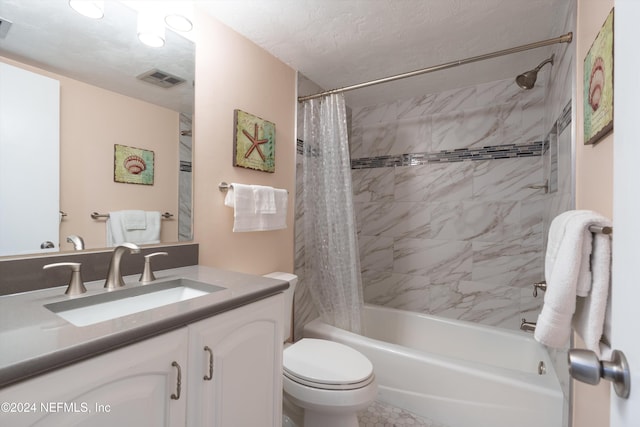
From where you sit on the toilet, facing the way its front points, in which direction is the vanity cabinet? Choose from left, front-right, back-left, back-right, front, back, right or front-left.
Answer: right

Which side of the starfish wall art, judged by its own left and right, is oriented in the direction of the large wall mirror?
right

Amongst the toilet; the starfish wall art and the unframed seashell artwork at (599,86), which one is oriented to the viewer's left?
the unframed seashell artwork

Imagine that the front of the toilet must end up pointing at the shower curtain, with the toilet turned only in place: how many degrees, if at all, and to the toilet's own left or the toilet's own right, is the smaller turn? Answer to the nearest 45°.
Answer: approximately 135° to the toilet's own left

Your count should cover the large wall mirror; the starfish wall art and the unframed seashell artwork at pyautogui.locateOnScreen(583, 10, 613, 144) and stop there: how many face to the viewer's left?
1

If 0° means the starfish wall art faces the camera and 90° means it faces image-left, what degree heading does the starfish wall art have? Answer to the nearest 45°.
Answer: approximately 315°

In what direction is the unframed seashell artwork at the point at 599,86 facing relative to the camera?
to the viewer's left

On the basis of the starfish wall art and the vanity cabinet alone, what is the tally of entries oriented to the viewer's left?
0

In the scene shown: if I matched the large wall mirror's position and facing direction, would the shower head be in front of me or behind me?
in front

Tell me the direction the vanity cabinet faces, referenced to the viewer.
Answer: facing the viewer and to the right of the viewer

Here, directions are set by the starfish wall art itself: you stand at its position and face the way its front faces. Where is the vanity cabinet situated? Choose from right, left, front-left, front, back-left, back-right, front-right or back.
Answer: front-right
